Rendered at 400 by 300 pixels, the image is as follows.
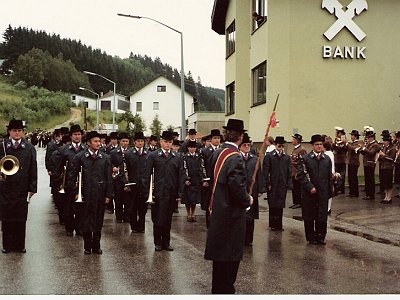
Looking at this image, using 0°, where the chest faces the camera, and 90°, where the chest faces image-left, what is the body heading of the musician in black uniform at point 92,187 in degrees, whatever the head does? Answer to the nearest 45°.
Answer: approximately 0°

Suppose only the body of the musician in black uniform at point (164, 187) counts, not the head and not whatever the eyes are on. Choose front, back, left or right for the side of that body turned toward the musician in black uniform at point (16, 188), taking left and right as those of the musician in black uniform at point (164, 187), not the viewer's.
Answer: right

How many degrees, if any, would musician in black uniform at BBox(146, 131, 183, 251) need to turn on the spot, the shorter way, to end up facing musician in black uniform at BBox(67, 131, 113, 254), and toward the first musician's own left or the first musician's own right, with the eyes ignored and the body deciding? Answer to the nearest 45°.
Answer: approximately 90° to the first musician's own right

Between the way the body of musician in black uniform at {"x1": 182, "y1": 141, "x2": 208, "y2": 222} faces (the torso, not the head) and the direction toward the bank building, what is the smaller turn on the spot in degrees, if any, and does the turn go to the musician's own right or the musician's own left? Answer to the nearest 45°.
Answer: approximately 135° to the musician's own left

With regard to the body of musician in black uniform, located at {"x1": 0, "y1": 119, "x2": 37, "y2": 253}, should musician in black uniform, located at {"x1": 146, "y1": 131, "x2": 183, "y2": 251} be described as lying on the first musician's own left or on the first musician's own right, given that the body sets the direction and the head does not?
on the first musician's own left

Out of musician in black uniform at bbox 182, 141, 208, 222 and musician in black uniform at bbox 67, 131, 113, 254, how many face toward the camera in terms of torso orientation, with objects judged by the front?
2

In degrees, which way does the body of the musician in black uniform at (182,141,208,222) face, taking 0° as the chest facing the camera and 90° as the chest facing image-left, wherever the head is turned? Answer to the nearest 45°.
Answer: approximately 0°

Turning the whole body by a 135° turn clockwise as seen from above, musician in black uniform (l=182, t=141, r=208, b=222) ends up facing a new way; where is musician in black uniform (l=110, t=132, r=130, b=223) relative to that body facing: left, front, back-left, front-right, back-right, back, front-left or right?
front-left

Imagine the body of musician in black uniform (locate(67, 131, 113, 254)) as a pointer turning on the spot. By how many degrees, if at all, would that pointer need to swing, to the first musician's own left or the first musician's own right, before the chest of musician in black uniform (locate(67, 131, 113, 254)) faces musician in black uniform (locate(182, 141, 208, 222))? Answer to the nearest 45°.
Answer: approximately 135° to the first musician's own left
